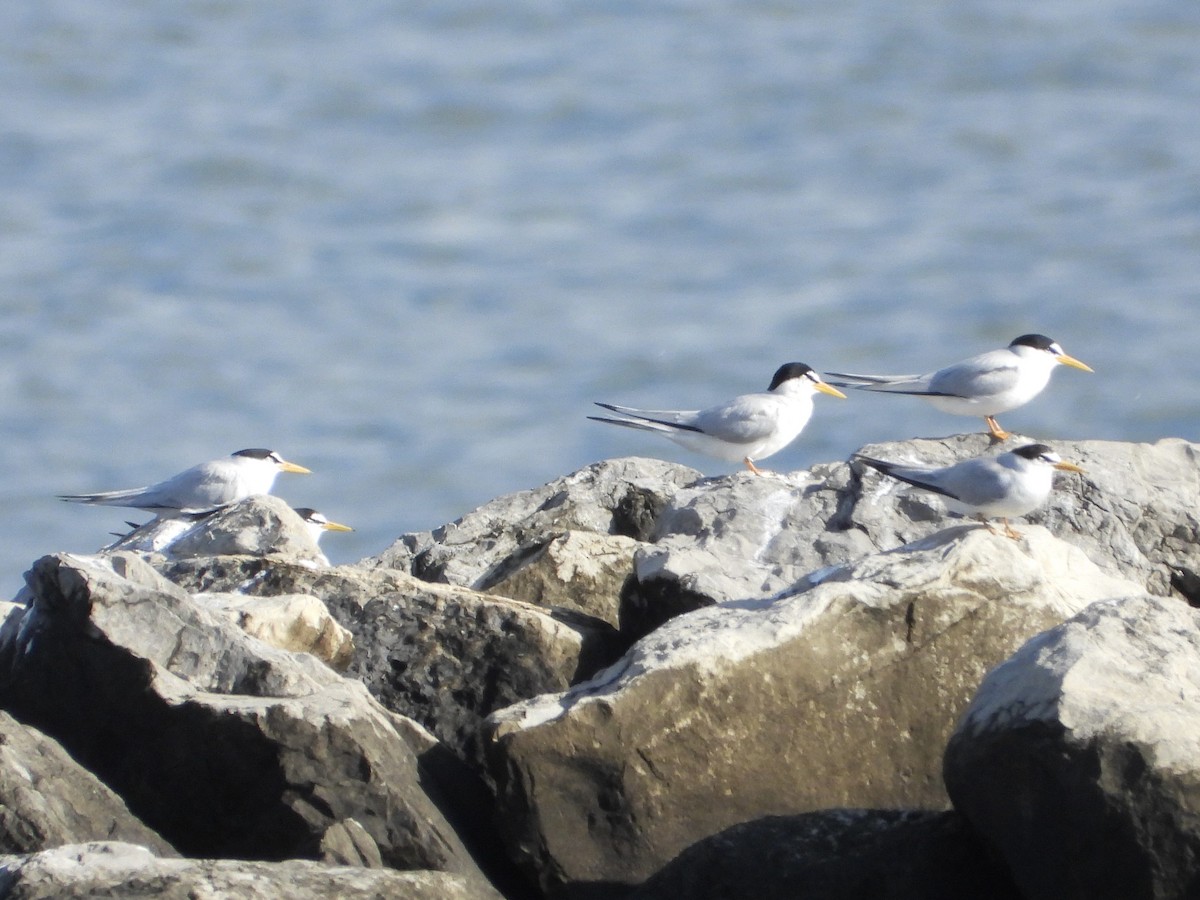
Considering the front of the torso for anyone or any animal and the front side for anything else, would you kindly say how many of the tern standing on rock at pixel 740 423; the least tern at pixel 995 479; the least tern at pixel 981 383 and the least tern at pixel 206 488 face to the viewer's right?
4

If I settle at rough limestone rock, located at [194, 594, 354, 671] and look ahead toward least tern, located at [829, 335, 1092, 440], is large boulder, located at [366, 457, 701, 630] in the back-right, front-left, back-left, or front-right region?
front-left

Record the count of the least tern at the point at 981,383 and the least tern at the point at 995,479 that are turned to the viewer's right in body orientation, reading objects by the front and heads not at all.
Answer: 2

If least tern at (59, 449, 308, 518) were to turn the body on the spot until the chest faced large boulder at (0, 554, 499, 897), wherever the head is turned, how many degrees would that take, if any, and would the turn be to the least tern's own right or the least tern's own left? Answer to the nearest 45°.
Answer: approximately 90° to the least tern's own right

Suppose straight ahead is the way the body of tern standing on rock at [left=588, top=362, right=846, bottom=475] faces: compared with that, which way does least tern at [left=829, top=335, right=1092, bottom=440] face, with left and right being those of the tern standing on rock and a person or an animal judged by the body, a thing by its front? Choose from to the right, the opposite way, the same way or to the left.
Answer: the same way

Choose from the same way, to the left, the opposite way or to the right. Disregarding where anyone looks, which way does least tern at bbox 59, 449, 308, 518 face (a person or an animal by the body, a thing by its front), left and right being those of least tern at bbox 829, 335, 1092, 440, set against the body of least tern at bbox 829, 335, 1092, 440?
the same way

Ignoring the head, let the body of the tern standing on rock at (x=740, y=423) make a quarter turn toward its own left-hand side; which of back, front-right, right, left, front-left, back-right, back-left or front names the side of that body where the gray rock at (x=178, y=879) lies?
back

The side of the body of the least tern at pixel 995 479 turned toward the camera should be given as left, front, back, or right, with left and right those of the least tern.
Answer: right

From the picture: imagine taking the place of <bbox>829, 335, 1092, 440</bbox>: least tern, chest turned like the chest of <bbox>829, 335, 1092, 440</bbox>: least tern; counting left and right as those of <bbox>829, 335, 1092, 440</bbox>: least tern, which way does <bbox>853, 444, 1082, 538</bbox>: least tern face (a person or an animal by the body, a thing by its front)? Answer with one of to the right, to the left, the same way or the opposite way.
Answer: the same way

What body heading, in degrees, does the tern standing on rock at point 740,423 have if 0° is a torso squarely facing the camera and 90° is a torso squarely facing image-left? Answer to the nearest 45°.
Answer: approximately 270°

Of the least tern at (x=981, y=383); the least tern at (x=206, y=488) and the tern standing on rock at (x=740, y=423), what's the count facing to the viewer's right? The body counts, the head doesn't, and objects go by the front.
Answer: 3

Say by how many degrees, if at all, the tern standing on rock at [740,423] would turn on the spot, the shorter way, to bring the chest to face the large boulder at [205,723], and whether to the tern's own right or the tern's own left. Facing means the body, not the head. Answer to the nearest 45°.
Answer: approximately 90° to the tern's own right

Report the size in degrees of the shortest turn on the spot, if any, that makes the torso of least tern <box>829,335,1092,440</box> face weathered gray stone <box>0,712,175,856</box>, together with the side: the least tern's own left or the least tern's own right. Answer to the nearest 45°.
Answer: approximately 135° to the least tern's own right

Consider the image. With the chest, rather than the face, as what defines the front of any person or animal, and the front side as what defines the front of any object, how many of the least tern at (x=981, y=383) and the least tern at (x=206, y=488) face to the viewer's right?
2

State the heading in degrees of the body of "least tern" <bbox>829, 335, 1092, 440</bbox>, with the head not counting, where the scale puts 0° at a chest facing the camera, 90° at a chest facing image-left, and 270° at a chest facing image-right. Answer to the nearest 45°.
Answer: approximately 270°

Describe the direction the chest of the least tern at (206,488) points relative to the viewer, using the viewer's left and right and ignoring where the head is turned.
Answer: facing to the right of the viewer
